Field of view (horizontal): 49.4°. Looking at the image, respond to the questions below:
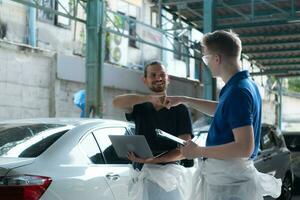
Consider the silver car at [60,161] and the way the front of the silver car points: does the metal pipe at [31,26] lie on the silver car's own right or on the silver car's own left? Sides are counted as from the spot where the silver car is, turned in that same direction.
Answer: on the silver car's own left

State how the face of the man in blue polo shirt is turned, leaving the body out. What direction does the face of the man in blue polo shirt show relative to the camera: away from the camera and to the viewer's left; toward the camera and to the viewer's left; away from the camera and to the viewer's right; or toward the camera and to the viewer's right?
away from the camera and to the viewer's left

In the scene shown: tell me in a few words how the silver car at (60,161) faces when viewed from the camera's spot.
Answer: facing away from the viewer and to the right of the viewer

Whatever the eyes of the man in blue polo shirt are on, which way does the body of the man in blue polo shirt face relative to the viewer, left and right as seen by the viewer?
facing to the left of the viewer

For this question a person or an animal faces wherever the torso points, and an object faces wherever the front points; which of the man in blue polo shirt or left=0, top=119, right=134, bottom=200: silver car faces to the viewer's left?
the man in blue polo shirt

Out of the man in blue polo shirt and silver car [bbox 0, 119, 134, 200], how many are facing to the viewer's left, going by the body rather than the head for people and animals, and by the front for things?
1

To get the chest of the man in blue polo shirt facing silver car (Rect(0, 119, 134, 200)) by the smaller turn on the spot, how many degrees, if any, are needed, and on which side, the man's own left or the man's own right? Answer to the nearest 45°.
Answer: approximately 45° to the man's own right

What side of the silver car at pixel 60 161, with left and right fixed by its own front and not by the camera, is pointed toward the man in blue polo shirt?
right
